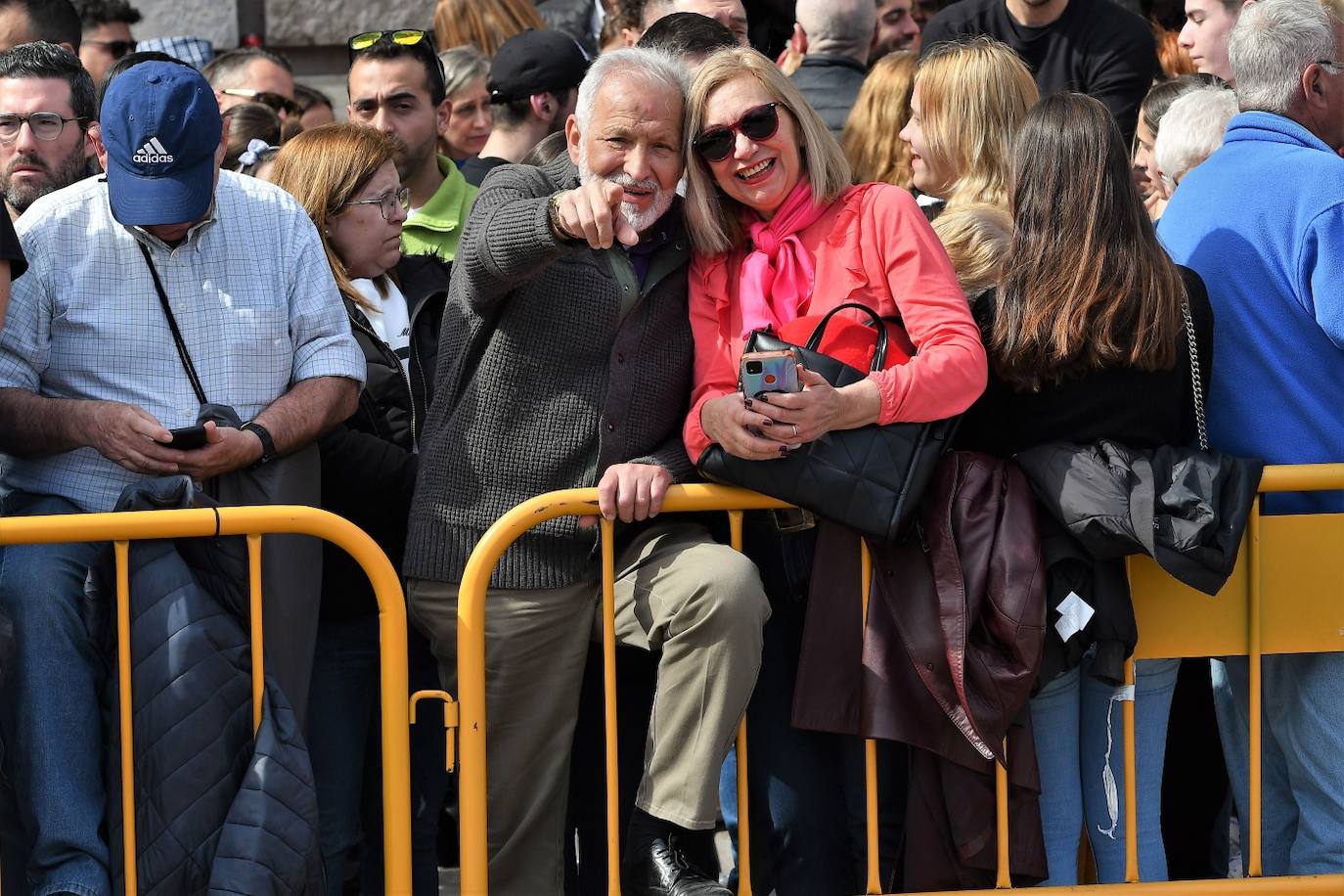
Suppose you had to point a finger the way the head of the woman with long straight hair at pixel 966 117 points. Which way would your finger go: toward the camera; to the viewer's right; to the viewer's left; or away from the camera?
to the viewer's left

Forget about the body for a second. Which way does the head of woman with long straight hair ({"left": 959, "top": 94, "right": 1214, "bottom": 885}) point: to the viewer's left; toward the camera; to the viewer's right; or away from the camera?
away from the camera

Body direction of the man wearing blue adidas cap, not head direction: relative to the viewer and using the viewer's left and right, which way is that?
facing the viewer

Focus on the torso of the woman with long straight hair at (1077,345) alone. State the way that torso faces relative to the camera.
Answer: away from the camera

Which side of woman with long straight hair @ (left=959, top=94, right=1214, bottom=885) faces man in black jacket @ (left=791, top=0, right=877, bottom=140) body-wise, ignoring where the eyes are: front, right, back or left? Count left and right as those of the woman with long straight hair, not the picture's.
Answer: front

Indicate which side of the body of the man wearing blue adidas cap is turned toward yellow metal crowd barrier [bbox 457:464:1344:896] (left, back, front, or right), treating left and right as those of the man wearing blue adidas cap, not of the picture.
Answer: left

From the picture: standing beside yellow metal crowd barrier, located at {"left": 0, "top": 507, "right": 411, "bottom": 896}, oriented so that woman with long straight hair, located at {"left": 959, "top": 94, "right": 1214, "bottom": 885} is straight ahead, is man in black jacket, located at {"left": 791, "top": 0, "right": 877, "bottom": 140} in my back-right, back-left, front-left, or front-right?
front-left

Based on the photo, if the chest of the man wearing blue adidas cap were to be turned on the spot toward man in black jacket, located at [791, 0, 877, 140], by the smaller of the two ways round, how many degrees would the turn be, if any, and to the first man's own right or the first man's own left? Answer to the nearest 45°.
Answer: approximately 135° to the first man's own left

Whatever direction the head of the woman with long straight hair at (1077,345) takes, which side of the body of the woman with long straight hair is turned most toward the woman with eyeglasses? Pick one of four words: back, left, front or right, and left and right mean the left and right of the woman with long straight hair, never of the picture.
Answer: left

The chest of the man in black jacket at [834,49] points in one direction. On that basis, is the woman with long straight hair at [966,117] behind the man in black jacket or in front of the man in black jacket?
behind

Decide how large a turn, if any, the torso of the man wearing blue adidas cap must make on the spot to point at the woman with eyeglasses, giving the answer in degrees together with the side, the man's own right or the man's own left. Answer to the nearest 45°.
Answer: approximately 135° to the man's own left
